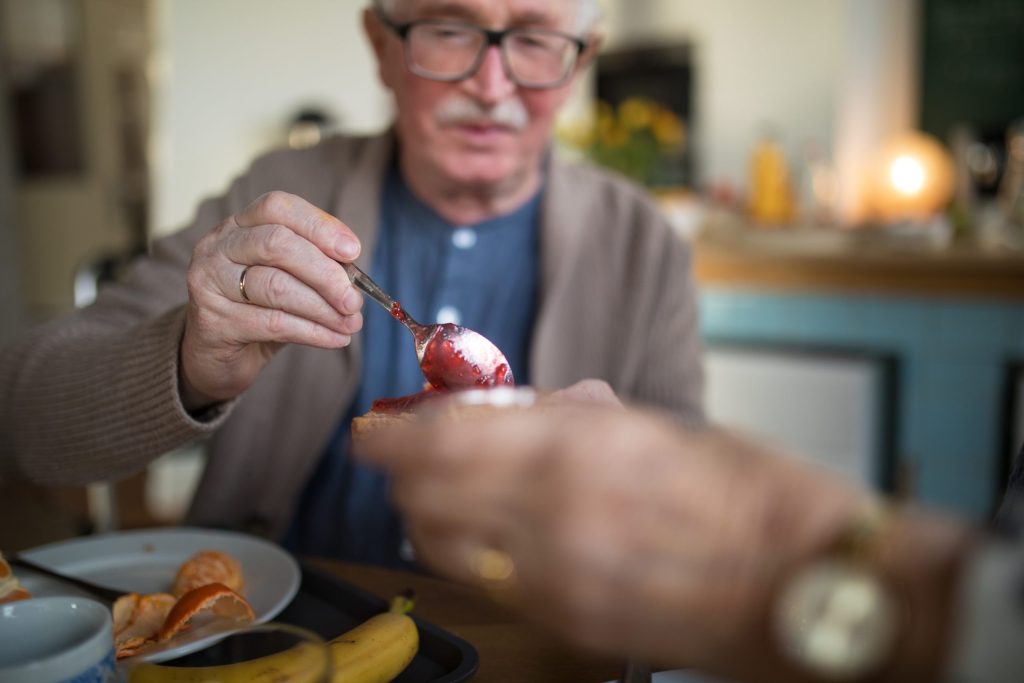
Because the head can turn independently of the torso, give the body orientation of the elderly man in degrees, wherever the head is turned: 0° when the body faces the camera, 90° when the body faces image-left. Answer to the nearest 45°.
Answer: approximately 0°

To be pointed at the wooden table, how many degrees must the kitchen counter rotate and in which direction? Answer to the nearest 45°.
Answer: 0° — it already faces it

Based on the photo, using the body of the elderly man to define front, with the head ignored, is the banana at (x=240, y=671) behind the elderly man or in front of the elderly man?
in front

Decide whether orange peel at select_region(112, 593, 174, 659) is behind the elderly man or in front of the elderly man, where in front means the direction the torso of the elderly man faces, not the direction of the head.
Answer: in front

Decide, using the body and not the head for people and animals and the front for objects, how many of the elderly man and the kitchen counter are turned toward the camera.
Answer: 2

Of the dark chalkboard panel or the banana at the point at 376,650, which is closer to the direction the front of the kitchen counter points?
the banana

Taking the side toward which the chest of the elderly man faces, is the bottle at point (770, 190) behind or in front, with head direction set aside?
behind

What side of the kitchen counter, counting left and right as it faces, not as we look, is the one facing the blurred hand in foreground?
front

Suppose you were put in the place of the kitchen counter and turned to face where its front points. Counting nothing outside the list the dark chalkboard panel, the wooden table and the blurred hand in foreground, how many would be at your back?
1
